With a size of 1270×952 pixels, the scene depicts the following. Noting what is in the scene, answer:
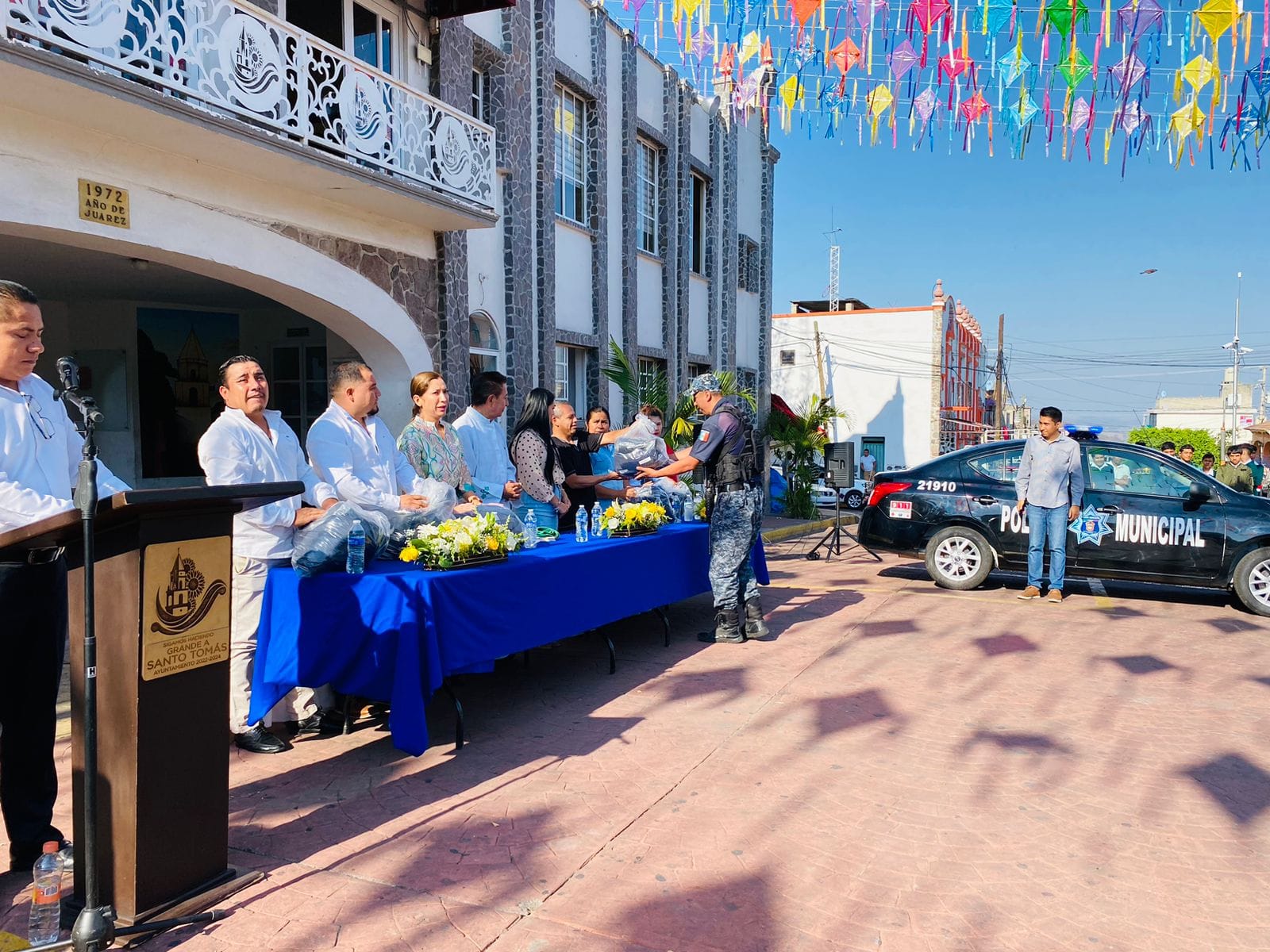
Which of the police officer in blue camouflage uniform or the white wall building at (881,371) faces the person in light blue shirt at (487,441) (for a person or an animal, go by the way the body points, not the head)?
the police officer in blue camouflage uniform

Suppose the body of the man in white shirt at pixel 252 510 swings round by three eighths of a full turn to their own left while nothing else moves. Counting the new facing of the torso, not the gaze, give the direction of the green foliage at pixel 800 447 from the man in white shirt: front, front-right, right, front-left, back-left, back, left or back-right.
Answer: front-right

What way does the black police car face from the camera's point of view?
to the viewer's right

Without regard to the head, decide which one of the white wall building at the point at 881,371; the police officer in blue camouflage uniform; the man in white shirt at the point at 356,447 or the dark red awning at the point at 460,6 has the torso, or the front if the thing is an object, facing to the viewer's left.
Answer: the police officer in blue camouflage uniform

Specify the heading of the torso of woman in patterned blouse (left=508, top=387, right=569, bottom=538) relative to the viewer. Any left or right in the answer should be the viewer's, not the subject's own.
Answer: facing to the right of the viewer

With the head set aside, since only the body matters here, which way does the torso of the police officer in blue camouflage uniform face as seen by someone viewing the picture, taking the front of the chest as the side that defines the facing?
to the viewer's left

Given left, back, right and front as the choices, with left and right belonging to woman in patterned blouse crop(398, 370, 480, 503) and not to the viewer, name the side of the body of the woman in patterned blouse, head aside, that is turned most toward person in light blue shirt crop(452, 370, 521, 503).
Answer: left

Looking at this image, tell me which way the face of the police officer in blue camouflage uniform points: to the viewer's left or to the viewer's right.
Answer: to the viewer's left

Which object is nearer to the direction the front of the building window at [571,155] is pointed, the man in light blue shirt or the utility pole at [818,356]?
the man in light blue shirt

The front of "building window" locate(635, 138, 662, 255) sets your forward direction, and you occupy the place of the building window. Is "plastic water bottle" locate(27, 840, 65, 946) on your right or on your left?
on your right

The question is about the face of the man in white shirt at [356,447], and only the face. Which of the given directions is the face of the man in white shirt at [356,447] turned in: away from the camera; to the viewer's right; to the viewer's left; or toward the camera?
to the viewer's right
